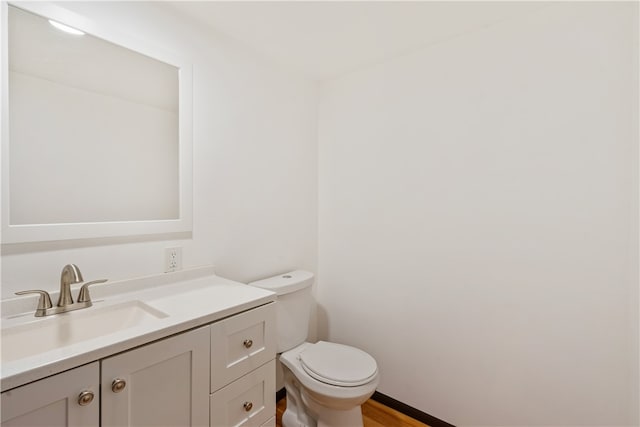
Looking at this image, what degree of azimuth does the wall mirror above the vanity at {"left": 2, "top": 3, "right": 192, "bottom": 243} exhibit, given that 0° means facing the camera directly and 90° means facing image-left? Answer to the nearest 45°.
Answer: approximately 315°

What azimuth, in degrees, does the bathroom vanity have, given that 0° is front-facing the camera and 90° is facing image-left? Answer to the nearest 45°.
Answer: approximately 315°

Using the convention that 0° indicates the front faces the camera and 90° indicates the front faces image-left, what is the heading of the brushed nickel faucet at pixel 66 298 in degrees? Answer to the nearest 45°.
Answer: approximately 315°
